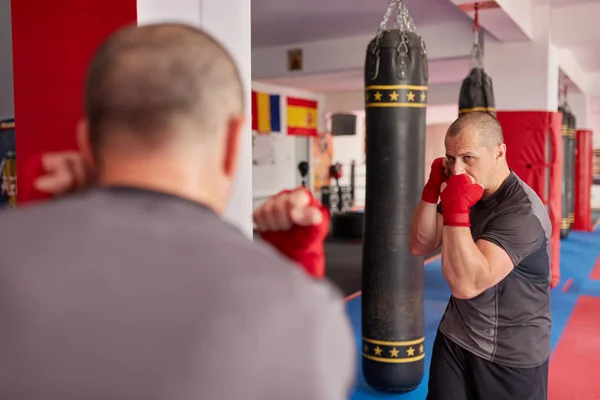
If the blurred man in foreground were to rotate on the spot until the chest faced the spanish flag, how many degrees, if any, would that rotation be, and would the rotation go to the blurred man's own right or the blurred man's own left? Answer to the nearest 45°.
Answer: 0° — they already face it

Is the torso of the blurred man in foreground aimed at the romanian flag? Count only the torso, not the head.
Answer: yes

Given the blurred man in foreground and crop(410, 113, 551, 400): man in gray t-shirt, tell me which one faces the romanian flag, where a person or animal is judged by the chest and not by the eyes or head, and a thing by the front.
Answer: the blurred man in foreground

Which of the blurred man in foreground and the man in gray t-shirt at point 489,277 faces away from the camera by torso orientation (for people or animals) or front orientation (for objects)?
the blurred man in foreground

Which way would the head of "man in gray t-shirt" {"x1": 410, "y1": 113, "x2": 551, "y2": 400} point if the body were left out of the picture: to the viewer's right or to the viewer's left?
to the viewer's left

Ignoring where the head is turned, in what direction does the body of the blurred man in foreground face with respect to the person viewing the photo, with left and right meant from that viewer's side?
facing away from the viewer

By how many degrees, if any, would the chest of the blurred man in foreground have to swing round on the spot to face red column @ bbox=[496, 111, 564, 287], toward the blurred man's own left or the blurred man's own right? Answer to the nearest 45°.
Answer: approximately 45° to the blurred man's own right

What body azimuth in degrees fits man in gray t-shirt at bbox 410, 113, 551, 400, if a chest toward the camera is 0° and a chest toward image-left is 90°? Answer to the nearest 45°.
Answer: approximately 45°

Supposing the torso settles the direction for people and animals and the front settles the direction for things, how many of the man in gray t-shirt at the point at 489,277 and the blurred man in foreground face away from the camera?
1

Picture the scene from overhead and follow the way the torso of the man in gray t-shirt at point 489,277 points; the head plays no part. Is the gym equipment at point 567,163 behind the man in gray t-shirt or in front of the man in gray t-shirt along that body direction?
behind
